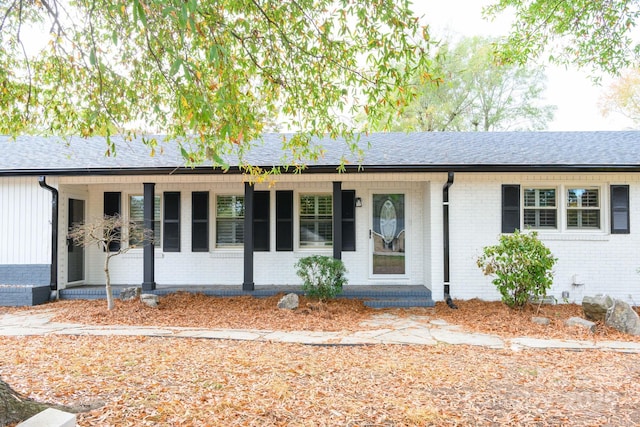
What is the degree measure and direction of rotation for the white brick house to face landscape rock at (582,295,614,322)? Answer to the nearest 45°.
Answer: approximately 45° to its left

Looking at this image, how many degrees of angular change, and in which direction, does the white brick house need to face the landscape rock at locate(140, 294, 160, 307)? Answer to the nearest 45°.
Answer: approximately 90° to its right

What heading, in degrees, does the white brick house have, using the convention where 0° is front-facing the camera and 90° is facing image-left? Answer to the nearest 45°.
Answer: approximately 0°

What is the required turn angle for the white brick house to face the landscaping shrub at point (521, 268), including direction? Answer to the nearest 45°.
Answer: approximately 45° to its left

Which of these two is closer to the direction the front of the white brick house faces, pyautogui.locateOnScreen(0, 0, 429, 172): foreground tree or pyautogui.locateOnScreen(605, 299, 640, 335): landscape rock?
the foreground tree

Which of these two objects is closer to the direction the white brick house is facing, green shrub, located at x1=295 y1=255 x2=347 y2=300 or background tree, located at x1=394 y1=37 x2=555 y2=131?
the green shrub

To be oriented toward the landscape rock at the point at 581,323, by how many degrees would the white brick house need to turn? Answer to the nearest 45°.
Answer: approximately 45° to its left

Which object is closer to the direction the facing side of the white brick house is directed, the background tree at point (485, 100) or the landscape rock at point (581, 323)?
the landscape rock
